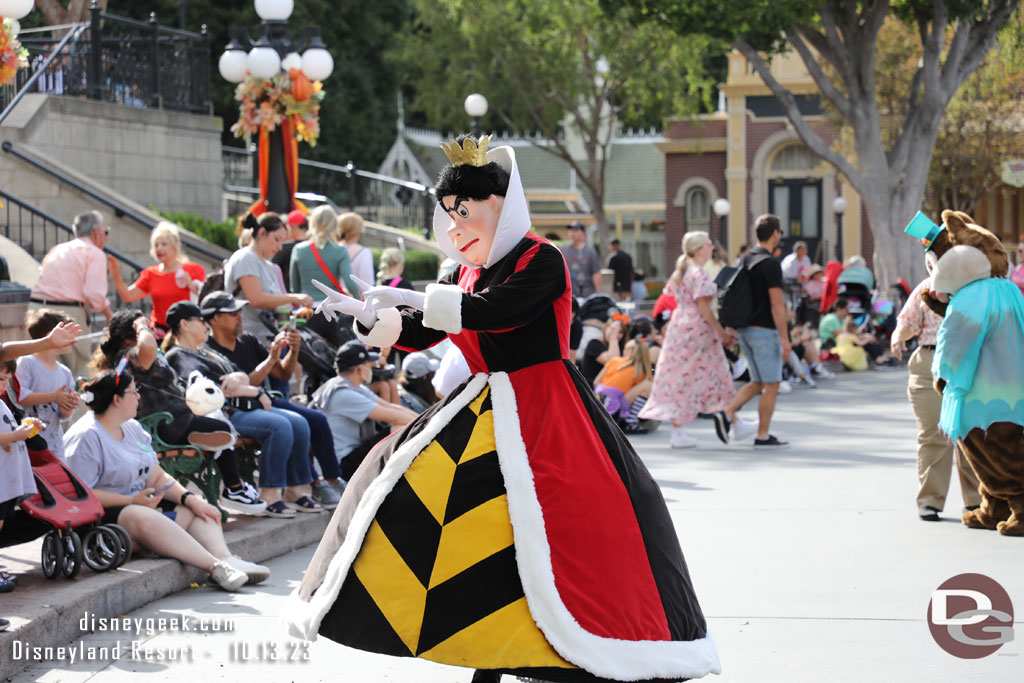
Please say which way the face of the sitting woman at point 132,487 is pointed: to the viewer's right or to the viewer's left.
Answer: to the viewer's right

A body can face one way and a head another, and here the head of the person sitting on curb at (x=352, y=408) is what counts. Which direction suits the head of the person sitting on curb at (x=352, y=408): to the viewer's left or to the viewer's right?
to the viewer's right

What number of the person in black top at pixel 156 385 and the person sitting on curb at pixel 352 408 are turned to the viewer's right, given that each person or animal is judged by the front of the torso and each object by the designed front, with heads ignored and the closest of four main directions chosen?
2

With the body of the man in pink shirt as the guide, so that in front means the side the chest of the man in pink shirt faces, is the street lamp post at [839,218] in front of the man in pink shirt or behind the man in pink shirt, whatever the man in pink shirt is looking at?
in front

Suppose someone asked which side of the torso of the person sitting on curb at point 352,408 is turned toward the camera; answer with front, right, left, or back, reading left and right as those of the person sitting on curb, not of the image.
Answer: right

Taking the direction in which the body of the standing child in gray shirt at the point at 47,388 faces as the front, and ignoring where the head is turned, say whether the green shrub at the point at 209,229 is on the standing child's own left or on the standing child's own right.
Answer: on the standing child's own left

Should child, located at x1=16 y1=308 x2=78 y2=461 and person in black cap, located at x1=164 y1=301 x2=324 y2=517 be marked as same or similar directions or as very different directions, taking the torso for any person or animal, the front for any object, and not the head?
same or similar directions
